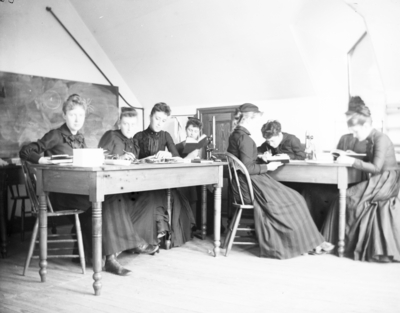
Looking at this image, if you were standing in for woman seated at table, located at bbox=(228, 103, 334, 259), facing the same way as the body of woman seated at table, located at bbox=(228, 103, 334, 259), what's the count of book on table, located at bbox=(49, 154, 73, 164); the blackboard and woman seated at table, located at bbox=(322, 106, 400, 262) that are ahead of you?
1

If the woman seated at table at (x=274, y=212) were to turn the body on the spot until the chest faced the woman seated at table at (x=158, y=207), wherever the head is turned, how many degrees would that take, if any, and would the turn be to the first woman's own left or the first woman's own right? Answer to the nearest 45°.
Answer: approximately 180°

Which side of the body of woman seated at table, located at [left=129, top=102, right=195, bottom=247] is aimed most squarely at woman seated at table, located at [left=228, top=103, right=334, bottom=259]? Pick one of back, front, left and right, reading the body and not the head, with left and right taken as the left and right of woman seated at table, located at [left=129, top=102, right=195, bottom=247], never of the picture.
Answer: left

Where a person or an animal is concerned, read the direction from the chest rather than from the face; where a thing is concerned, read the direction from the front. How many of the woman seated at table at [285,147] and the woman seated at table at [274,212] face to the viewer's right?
1

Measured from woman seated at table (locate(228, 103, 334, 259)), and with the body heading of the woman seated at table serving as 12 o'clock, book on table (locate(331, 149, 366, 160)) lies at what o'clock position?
The book on table is roughly at 11 o'clock from the woman seated at table.

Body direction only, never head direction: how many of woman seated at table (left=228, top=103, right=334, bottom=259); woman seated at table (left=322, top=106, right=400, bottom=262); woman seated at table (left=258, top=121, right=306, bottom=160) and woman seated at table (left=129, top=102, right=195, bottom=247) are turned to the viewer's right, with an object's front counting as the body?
1

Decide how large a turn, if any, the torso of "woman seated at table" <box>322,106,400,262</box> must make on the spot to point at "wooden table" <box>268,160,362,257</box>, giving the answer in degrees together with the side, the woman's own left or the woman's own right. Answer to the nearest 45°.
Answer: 0° — they already face it

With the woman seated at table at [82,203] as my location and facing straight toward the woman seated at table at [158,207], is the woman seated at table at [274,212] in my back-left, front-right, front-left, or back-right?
front-right

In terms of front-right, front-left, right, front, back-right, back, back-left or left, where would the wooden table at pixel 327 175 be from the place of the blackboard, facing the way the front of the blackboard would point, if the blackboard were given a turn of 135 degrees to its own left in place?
back-right

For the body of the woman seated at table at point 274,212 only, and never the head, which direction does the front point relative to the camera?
to the viewer's right

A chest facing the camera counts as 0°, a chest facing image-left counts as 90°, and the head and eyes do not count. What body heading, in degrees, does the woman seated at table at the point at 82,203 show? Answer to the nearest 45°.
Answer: approximately 315°

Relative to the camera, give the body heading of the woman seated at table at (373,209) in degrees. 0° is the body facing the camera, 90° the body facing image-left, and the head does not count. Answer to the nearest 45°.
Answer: approximately 90°

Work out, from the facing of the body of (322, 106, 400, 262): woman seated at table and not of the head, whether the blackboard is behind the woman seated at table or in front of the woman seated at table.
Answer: in front

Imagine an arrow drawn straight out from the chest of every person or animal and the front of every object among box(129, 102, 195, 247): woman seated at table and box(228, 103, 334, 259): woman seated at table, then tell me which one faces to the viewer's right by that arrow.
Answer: box(228, 103, 334, 259): woman seated at table

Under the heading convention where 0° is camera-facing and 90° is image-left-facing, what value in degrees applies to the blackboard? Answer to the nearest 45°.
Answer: approximately 315°

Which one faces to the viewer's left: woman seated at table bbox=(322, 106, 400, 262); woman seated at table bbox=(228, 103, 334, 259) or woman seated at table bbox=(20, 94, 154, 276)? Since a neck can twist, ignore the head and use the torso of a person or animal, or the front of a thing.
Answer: woman seated at table bbox=(322, 106, 400, 262)

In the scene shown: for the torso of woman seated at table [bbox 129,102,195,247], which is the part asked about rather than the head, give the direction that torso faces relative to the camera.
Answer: toward the camera
